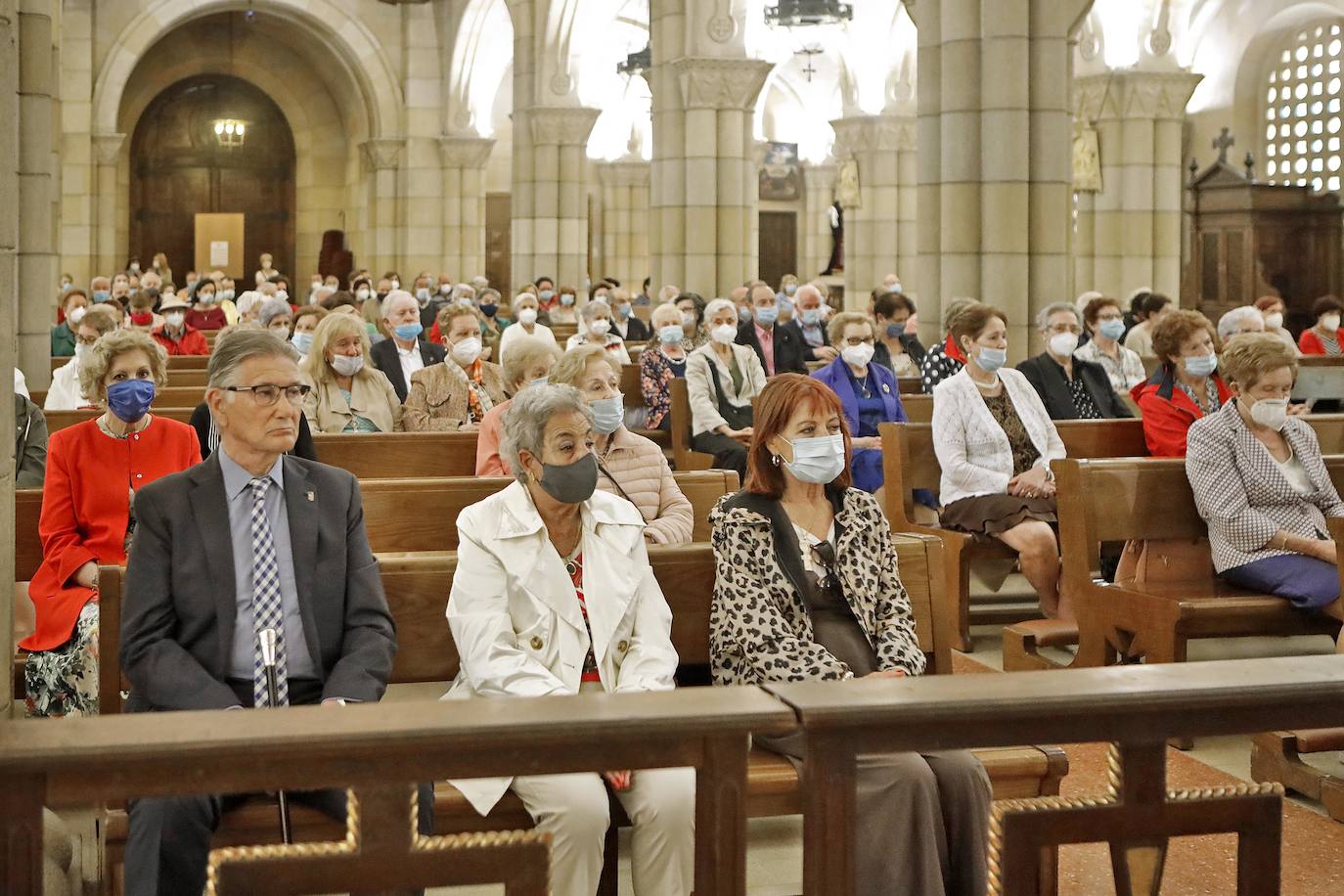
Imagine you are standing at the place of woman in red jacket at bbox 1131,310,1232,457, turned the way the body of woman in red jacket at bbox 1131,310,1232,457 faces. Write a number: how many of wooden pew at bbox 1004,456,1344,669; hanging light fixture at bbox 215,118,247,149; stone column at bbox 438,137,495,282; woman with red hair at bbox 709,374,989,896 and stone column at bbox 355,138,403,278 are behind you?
3

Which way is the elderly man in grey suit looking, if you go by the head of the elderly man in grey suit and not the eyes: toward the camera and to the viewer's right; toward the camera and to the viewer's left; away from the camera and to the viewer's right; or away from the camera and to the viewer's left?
toward the camera and to the viewer's right

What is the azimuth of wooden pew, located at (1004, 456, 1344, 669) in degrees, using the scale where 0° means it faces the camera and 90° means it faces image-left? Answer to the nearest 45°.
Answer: approximately 315°

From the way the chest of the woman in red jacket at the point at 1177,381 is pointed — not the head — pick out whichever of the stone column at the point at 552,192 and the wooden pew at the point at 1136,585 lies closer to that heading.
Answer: the wooden pew

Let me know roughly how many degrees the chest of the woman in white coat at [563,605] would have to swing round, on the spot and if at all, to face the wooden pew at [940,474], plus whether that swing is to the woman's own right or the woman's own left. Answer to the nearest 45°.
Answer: approximately 90° to the woman's own left

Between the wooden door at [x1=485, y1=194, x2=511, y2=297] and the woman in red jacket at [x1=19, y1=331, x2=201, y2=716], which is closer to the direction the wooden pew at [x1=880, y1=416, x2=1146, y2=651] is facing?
the woman in red jacket

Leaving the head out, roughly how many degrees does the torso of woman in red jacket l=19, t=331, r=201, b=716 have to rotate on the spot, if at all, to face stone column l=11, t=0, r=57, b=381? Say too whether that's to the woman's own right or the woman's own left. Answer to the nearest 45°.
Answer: approximately 180°

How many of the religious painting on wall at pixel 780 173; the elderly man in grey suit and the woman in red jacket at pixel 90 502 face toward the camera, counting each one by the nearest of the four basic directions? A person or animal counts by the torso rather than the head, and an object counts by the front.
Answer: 3

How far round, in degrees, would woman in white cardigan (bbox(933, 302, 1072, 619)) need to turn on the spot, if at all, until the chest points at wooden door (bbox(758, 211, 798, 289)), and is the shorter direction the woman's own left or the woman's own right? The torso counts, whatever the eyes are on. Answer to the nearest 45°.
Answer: approximately 135° to the woman's own left

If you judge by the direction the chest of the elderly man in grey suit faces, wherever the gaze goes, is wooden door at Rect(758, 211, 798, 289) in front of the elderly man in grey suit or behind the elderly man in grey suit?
behind

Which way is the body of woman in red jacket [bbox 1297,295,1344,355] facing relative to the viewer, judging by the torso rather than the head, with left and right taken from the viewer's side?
facing the viewer and to the right of the viewer

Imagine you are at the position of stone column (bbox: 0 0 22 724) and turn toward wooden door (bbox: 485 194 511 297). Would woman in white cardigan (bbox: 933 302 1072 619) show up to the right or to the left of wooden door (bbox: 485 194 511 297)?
right

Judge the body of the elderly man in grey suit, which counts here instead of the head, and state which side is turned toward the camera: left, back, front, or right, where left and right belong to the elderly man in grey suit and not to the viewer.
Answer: front

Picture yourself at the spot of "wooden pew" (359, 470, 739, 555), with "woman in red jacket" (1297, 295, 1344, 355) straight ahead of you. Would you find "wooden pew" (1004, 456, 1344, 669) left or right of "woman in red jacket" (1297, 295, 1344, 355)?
right

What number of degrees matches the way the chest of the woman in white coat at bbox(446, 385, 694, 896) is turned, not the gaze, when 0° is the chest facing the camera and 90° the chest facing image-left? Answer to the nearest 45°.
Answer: approximately 315°

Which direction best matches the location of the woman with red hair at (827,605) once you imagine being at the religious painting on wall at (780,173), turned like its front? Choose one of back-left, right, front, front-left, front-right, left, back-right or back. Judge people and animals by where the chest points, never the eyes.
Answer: front
